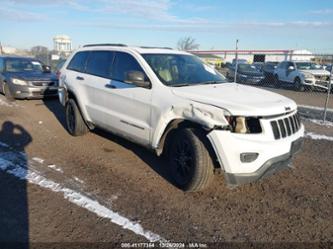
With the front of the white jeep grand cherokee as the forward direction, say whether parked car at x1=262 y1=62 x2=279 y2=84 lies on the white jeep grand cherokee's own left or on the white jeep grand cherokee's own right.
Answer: on the white jeep grand cherokee's own left

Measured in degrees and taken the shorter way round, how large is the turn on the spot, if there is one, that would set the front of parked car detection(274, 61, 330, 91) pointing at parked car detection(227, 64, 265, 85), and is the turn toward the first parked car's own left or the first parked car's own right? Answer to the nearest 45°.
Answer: approximately 135° to the first parked car's own right

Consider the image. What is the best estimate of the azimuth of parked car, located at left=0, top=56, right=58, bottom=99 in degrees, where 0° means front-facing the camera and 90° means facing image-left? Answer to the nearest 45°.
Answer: approximately 315°

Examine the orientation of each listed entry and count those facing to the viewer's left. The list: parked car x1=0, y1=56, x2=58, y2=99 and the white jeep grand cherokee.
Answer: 0

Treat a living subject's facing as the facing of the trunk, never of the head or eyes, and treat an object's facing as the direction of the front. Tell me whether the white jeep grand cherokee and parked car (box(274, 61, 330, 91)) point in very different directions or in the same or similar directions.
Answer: same or similar directions

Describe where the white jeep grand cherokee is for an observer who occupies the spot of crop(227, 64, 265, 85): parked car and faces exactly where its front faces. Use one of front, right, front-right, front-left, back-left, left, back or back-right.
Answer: front-right

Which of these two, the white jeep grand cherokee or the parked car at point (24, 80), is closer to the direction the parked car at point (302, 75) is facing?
the white jeep grand cherokee

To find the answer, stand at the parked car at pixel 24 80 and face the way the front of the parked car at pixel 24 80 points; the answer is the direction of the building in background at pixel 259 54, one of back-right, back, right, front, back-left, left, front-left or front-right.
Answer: left

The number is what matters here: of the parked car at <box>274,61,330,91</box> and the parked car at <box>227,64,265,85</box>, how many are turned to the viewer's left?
0

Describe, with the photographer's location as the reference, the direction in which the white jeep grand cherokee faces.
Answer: facing the viewer and to the right of the viewer

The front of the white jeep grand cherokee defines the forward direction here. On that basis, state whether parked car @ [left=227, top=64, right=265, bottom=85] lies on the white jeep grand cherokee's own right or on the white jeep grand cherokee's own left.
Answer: on the white jeep grand cherokee's own left

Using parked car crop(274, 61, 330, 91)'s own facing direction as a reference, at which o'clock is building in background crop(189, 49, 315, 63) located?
The building in background is roughly at 7 o'clock from the parked car.

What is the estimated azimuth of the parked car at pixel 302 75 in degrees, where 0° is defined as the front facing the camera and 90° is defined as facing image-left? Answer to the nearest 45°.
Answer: approximately 315°

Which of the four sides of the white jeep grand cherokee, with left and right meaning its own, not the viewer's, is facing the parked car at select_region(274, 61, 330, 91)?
left

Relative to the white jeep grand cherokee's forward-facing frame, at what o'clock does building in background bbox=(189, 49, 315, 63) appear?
The building in background is roughly at 8 o'clock from the white jeep grand cherokee.

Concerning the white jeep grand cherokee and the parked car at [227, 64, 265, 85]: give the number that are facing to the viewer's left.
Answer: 0

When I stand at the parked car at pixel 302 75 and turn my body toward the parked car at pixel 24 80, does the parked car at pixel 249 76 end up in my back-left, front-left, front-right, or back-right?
front-right

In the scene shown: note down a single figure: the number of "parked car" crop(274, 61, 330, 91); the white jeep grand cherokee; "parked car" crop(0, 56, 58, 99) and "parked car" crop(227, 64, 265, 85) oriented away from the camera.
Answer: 0

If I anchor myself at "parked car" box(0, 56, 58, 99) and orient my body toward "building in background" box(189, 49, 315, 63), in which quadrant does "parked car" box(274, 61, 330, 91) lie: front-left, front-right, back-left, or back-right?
front-right
